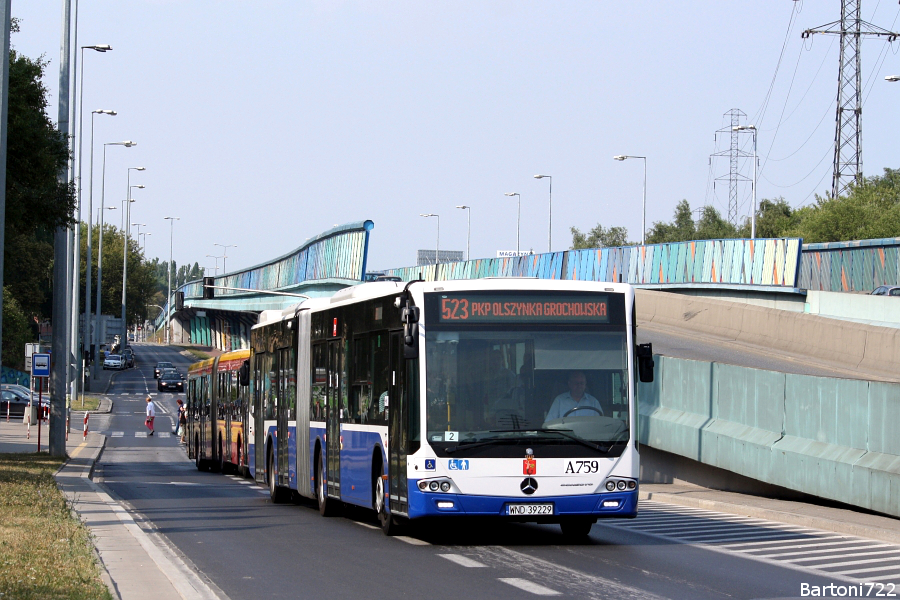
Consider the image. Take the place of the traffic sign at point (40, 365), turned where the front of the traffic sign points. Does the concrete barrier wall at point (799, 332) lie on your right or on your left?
on your left

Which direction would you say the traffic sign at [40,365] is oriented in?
toward the camera

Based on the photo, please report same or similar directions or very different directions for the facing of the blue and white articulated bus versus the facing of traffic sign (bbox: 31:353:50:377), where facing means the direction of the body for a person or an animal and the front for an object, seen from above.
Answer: same or similar directions

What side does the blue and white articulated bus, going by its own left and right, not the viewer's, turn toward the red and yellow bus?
back

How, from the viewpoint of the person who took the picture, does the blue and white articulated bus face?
facing the viewer

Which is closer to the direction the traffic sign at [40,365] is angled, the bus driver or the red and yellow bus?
the bus driver

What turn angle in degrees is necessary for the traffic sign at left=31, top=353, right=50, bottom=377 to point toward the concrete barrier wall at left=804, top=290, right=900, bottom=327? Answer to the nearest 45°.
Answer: approximately 90° to its left

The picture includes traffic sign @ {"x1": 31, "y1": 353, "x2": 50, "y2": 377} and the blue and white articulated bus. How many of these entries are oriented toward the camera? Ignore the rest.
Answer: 2

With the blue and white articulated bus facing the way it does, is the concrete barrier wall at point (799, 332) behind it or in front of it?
behind

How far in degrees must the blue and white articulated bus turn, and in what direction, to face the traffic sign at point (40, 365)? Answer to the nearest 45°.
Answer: approximately 135° to its right
